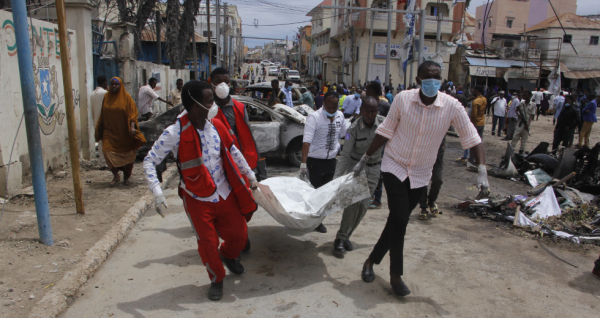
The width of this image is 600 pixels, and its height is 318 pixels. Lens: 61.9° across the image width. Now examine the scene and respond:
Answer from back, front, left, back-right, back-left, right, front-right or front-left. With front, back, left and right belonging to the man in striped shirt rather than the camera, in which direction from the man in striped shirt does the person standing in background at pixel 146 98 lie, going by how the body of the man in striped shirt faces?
back-right

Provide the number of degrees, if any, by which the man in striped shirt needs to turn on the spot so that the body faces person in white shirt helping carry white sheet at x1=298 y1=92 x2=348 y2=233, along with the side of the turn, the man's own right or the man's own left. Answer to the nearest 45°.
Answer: approximately 135° to the man's own right

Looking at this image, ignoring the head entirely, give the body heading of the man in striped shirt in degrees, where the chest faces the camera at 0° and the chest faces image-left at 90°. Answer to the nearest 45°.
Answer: approximately 0°

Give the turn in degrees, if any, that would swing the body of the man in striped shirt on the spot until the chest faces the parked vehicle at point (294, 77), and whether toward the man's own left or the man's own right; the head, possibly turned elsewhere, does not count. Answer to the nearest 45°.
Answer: approximately 180°
